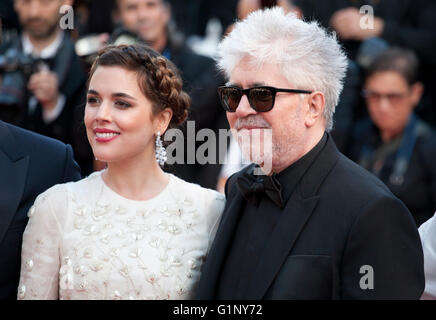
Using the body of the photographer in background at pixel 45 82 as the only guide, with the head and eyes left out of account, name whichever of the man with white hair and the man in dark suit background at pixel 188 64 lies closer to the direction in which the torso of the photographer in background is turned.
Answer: the man with white hair

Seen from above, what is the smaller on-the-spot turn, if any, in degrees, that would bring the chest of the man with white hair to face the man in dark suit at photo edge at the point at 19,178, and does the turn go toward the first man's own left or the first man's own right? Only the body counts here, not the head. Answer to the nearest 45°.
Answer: approximately 45° to the first man's own right

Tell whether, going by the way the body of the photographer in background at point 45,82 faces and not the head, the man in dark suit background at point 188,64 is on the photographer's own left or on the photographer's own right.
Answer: on the photographer's own left

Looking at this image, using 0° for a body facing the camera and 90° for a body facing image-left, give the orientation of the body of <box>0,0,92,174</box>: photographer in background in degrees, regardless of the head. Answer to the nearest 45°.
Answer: approximately 0°

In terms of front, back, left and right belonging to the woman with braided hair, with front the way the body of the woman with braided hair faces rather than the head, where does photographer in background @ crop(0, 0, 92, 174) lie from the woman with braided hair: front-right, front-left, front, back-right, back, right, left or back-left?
back

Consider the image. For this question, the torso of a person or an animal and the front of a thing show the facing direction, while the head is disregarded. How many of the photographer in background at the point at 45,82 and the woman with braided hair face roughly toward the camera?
2

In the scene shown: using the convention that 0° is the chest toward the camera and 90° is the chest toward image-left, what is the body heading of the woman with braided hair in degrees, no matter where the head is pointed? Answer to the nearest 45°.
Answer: approximately 0°
